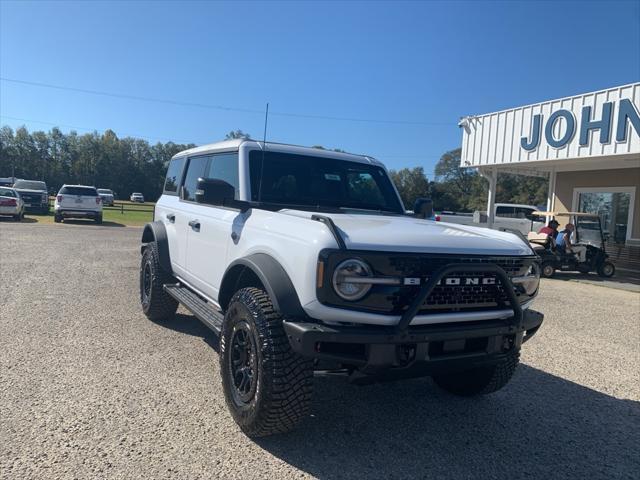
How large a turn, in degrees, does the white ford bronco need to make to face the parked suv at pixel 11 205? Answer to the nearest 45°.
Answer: approximately 180°

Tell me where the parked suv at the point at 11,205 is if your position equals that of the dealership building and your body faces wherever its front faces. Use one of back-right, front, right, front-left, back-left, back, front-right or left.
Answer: front-right

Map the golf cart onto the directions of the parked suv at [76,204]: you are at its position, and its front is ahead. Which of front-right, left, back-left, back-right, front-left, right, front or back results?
back-right

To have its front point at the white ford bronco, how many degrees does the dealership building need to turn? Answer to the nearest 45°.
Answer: approximately 45° to its left

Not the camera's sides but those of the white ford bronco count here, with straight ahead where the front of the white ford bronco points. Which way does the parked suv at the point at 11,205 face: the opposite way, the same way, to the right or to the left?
the opposite way

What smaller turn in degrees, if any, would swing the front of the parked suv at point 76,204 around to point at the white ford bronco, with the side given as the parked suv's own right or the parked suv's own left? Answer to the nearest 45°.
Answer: approximately 180°

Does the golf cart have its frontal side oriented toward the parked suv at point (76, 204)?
no

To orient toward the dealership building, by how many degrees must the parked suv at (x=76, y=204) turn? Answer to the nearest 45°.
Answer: approximately 135° to its right

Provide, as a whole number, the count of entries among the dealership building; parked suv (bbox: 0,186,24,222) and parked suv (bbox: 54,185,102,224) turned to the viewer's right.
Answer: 0

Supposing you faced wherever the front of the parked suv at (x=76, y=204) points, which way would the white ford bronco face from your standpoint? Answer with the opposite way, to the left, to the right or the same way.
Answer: the opposite way

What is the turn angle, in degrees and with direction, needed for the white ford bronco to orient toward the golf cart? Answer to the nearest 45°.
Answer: approximately 90° to its left

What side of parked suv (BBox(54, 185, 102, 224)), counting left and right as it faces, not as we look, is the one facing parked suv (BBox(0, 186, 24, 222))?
left

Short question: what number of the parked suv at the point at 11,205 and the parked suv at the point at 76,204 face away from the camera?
2

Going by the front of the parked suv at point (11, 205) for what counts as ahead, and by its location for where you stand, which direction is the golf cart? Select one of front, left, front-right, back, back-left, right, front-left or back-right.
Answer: back-right

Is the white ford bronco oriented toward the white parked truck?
no

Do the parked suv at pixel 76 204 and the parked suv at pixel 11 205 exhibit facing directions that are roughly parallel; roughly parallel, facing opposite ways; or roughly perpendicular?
roughly parallel

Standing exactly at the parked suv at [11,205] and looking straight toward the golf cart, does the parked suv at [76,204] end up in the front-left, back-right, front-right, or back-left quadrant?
front-left
